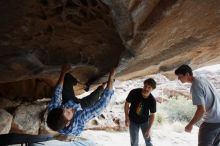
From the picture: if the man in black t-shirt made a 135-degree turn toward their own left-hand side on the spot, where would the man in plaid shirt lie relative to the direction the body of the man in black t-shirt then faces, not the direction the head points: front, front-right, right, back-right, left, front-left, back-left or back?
back

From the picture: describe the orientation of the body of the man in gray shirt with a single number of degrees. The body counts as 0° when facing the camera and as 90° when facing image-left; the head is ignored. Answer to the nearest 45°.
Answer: approximately 90°

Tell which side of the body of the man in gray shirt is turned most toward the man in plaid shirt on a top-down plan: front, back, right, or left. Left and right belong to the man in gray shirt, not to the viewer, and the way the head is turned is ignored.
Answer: front

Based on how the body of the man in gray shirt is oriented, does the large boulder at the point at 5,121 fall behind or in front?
in front

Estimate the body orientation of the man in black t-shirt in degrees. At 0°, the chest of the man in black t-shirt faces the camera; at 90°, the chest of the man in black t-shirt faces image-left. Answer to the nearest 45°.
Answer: approximately 0°

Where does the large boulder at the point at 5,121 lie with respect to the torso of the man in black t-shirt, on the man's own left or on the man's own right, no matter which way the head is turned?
on the man's own right

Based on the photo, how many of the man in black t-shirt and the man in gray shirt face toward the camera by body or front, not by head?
1

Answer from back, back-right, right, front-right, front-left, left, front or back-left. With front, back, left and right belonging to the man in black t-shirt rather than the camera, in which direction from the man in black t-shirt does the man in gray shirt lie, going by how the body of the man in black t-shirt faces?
front-left
